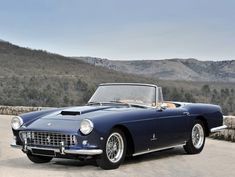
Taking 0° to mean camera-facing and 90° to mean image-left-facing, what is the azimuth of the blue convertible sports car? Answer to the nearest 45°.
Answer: approximately 45°

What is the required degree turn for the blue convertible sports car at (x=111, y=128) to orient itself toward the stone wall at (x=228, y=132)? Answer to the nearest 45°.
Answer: approximately 180°
